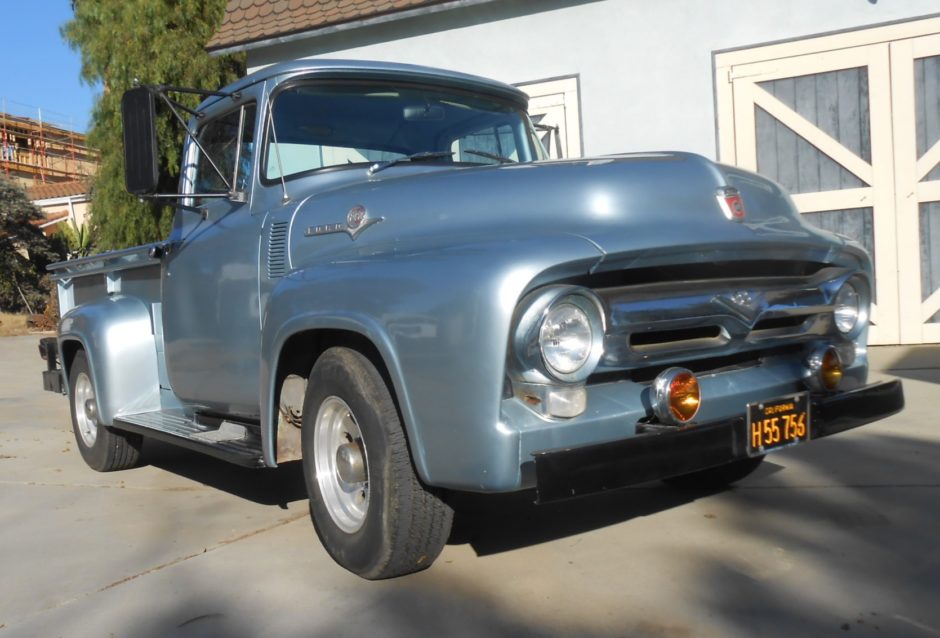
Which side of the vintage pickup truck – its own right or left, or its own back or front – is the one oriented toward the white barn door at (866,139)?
left

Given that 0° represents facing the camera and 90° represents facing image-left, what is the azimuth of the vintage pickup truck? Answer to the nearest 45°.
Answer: approximately 315°

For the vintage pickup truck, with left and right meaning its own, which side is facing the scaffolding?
back

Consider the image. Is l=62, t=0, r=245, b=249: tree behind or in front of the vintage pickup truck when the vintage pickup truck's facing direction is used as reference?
behind

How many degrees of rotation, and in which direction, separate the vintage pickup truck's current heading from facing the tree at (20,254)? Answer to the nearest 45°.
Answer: approximately 180°
